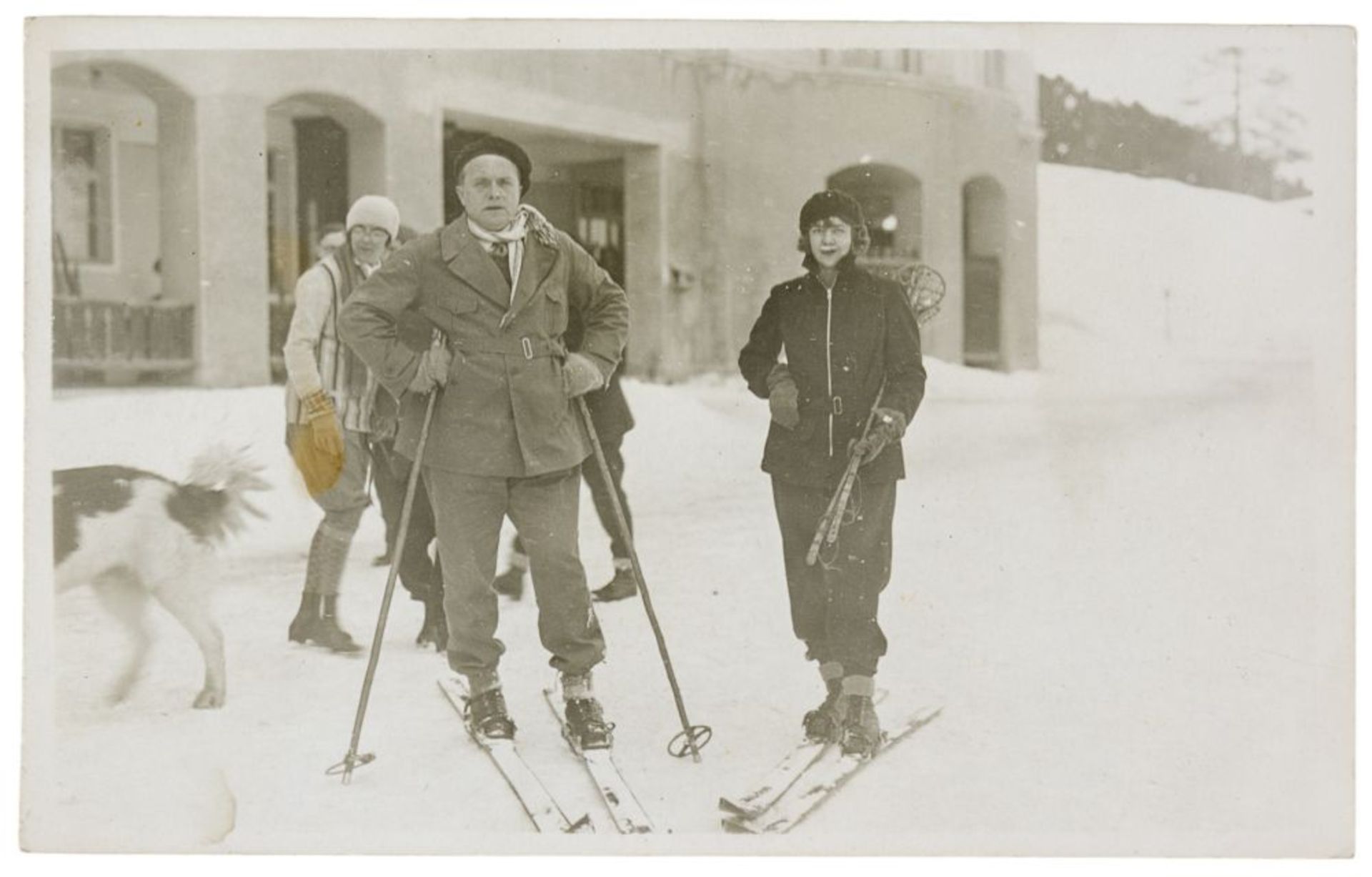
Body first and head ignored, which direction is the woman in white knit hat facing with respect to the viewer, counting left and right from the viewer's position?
facing the viewer and to the right of the viewer

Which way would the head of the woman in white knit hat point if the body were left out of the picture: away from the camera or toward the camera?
toward the camera
